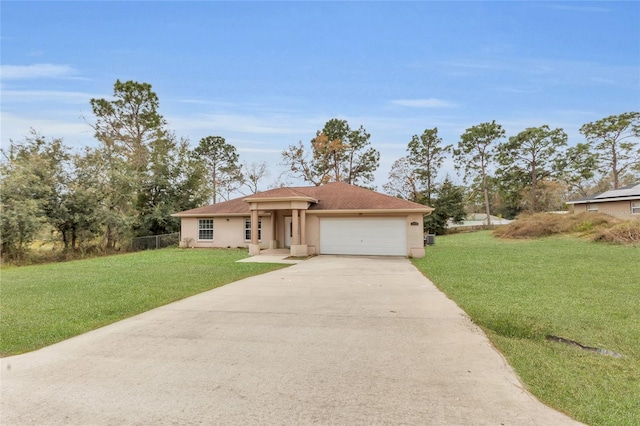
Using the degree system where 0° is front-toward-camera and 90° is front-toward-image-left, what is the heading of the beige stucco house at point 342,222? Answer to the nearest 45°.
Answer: approximately 0°

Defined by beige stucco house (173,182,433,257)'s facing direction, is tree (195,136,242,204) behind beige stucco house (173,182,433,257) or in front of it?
behind

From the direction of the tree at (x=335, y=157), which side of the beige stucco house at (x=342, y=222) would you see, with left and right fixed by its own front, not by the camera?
back

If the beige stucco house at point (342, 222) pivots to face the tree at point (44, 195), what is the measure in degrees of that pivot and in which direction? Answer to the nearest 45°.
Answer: approximately 90° to its right

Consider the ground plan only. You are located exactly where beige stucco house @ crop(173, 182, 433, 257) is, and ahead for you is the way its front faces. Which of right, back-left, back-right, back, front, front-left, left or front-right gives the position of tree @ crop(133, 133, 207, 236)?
back-right

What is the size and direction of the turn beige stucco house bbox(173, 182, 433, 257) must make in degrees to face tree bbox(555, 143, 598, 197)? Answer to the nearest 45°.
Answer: approximately 135° to its left

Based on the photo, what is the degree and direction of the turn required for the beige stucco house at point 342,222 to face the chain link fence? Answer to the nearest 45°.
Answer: approximately 135° to its right

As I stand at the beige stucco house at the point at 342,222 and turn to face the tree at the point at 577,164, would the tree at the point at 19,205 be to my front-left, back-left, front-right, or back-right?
back-left
